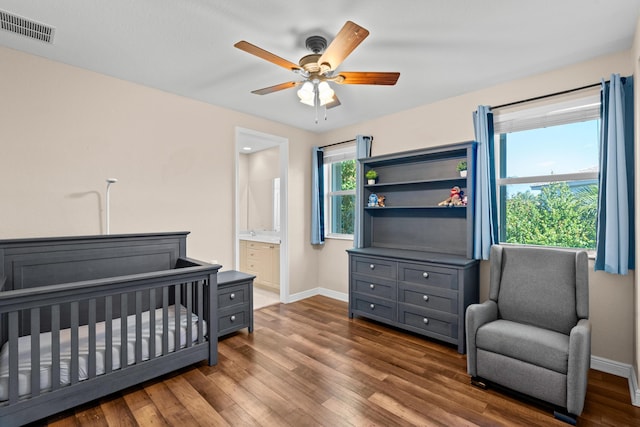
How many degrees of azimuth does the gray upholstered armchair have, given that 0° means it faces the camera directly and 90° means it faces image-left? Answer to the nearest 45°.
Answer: approximately 45°

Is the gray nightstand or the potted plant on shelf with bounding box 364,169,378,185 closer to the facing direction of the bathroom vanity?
the gray nightstand

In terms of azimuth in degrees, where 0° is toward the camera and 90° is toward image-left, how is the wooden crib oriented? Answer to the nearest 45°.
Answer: approximately 315°

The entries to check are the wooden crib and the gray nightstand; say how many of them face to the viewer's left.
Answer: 0

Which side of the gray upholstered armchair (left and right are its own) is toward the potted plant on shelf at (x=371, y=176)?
right

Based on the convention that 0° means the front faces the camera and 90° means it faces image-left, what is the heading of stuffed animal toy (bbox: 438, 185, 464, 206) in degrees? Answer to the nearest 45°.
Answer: approximately 45°

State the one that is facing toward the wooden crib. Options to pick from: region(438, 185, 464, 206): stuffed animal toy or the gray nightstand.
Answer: the stuffed animal toy

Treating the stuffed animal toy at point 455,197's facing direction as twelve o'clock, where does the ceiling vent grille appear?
The ceiling vent grille is roughly at 12 o'clock from the stuffed animal toy.

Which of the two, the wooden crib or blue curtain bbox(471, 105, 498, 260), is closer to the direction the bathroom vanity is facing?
the wooden crib

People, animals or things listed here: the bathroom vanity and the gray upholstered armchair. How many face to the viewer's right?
0

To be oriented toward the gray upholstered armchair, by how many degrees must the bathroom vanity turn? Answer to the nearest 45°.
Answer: approximately 90° to its left

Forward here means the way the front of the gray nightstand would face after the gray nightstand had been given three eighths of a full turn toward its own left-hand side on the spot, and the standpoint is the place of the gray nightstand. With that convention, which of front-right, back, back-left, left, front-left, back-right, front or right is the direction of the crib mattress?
back-left

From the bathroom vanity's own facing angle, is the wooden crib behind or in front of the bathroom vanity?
in front

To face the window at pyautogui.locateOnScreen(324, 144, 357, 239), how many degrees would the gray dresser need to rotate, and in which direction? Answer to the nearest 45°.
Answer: approximately 90° to its right

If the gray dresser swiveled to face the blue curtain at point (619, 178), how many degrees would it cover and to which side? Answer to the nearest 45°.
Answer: approximately 90° to its left

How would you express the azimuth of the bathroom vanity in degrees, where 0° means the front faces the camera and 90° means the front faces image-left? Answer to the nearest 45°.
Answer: approximately 45°
